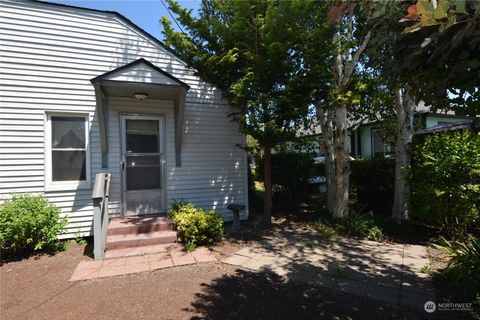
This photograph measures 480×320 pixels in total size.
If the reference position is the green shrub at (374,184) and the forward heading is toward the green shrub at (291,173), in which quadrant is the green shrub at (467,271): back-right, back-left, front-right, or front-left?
back-left

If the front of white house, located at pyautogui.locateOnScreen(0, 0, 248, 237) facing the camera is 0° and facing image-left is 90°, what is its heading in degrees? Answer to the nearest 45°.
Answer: approximately 0°

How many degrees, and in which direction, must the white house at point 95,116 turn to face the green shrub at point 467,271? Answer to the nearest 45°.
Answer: approximately 45° to its left

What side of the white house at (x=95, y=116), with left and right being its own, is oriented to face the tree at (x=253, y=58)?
left

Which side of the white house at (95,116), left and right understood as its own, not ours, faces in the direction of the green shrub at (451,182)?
left

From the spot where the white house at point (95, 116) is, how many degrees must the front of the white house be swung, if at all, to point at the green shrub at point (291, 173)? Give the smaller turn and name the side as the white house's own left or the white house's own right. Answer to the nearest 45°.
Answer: approximately 90° to the white house's own left

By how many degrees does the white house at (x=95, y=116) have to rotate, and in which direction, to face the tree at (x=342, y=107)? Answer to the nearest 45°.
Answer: approximately 90° to its left

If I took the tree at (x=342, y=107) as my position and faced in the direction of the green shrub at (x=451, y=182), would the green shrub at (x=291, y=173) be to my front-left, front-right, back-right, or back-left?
back-left

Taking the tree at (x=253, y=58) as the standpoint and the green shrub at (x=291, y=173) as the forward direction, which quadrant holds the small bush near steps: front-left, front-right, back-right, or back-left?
back-left

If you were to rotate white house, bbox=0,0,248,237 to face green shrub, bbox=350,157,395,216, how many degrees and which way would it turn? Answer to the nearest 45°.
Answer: approximately 90° to its left
